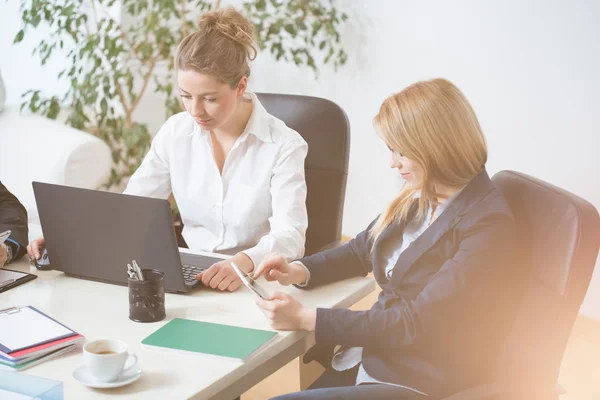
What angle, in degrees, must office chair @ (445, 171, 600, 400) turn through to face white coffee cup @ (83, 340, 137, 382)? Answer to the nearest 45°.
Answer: approximately 45° to its left

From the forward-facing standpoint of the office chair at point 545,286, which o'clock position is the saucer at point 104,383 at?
The saucer is roughly at 11 o'clock from the office chair.

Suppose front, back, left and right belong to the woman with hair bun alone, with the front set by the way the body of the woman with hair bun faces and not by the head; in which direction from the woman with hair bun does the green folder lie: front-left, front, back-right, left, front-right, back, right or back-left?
front-left

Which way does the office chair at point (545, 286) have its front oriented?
to the viewer's left

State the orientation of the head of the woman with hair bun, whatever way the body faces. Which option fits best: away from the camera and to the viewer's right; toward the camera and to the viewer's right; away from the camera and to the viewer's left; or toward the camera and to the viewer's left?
toward the camera and to the viewer's left

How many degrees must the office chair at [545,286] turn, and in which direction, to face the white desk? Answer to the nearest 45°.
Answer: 0° — it already faces it

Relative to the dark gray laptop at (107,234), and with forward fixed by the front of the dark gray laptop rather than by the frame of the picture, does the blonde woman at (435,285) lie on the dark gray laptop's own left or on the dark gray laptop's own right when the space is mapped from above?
on the dark gray laptop's own right

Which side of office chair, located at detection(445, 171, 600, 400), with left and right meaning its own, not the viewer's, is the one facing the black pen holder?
front

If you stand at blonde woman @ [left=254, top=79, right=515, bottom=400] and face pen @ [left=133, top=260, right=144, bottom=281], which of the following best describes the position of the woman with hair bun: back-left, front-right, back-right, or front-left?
front-right

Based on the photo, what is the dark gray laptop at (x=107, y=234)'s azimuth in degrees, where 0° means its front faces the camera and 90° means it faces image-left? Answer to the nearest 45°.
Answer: approximately 225°

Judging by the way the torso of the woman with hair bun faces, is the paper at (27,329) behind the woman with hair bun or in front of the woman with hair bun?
in front

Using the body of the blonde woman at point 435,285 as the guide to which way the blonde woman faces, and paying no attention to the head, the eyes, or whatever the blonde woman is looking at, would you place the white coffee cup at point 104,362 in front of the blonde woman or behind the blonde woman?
in front

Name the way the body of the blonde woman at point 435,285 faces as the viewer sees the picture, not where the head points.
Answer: to the viewer's left

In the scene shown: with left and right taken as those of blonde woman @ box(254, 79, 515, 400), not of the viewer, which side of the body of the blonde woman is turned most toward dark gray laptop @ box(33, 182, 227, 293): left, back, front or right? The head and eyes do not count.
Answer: front
